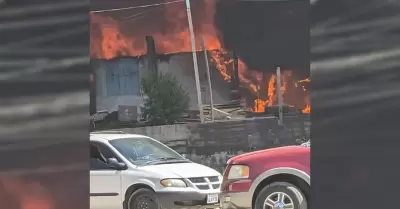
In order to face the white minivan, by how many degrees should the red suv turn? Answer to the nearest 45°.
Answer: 0° — it already faces it

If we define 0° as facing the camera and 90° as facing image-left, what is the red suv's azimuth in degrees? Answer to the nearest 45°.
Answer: approximately 90°

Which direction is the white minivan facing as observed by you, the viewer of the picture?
facing the viewer and to the right of the viewer

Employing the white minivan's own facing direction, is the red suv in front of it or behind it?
in front
